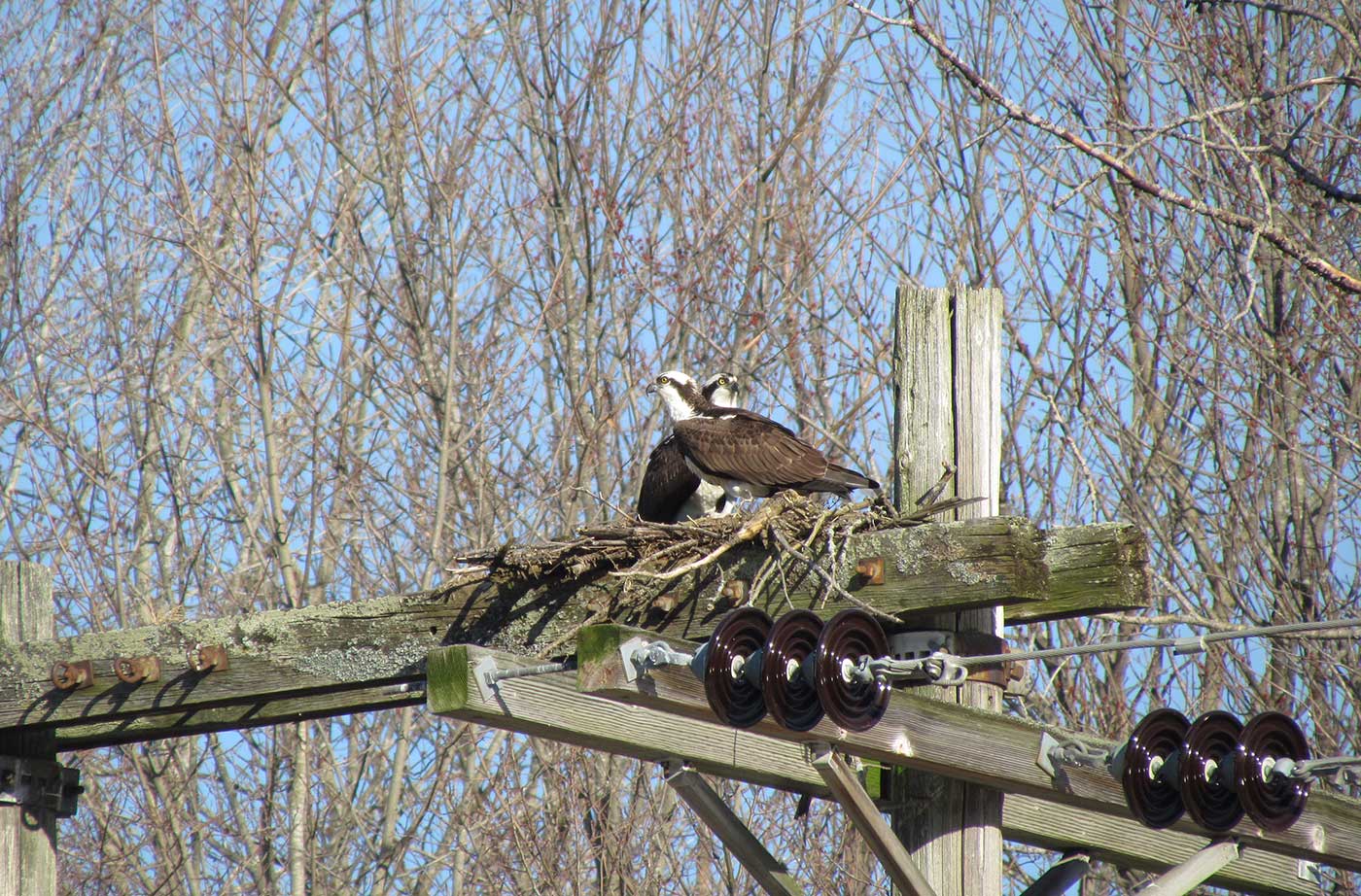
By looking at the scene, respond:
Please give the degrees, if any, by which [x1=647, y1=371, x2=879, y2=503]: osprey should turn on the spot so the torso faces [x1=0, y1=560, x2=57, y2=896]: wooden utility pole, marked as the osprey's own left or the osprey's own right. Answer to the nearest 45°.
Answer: approximately 45° to the osprey's own left

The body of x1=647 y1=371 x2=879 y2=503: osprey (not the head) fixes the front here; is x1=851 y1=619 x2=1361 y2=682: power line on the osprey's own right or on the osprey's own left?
on the osprey's own left

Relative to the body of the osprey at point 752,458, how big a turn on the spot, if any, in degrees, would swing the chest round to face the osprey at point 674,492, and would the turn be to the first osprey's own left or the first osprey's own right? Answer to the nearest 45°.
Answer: approximately 45° to the first osprey's own right

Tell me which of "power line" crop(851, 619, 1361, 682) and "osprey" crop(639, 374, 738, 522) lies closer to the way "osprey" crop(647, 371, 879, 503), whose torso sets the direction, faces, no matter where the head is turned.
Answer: the osprey

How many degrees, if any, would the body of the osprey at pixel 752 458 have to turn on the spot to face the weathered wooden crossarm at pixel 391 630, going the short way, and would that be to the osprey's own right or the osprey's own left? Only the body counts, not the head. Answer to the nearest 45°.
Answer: approximately 45° to the osprey's own left

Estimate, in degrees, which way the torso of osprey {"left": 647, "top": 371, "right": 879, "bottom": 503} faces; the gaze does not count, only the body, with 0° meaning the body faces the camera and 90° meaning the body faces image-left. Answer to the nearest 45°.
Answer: approximately 90°

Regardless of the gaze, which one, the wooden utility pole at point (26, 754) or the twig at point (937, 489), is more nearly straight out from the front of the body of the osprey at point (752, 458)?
the wooden utility pole

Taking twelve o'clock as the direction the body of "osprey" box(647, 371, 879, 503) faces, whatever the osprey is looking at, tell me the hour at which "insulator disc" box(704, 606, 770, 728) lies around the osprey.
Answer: The insulator disc is roughly at 9 o'clock from the osprey.

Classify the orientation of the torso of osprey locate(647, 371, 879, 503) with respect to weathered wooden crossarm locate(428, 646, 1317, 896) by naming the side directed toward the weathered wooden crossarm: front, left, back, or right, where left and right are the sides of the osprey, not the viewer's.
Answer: left

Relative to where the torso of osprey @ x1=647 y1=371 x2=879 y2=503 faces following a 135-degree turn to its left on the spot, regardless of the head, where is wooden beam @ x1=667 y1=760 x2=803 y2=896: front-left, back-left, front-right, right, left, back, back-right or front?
front-right
